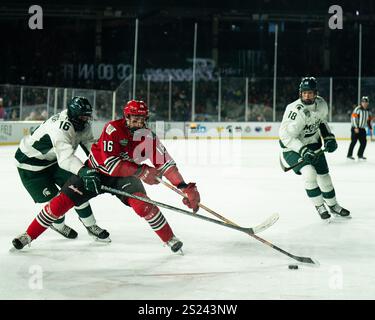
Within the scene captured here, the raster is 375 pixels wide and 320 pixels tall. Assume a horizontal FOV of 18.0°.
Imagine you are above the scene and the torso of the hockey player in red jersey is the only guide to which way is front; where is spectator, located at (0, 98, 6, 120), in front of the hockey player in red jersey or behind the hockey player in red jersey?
behind

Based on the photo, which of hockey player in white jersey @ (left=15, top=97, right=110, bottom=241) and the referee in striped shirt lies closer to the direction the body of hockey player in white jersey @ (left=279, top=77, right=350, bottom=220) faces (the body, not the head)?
the hockey player in white jersey

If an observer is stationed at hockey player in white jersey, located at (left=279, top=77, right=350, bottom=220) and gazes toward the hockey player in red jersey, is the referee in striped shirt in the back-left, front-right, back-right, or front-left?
back-right

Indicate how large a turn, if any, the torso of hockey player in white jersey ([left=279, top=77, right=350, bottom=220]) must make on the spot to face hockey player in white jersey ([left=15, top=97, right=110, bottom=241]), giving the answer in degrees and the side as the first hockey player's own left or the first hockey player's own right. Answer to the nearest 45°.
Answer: approximately 90° to the first hockey player's own right

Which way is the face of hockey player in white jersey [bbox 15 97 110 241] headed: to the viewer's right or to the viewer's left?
to the viewer's right

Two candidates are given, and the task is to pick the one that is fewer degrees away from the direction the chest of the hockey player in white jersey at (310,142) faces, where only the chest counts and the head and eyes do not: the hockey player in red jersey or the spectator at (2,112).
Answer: the hockey player in red jersey
